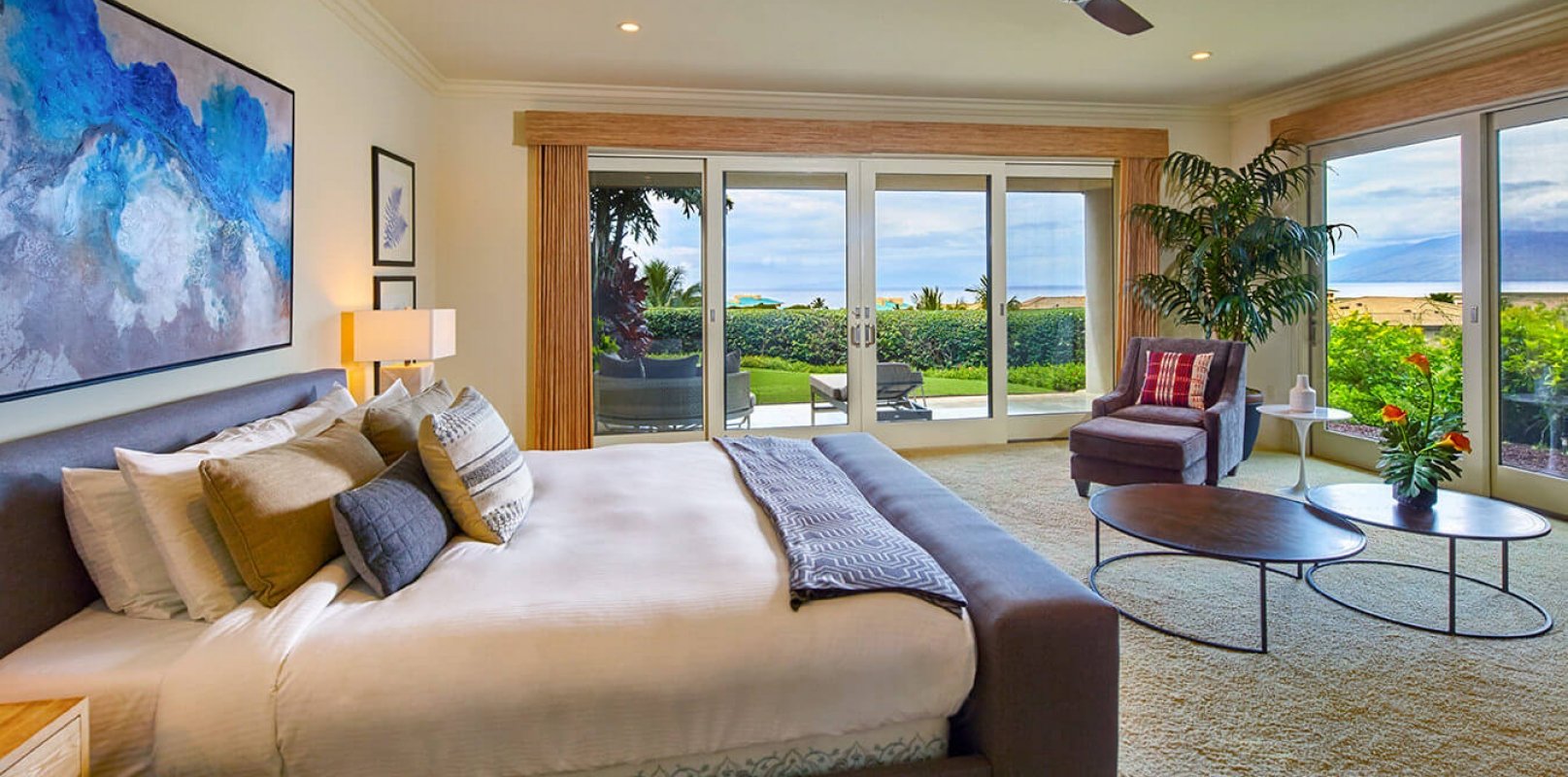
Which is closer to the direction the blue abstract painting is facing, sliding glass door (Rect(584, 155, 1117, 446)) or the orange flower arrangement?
the orange flower arrangement

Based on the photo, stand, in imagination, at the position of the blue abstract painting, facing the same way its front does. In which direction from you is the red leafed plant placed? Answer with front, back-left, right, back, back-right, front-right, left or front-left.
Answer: left

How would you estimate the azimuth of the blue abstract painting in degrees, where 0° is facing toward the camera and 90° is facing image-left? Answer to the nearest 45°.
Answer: approximately 315°

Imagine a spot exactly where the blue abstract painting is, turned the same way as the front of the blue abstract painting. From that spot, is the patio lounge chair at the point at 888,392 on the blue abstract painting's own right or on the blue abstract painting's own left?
on the blue abstract painting's own left

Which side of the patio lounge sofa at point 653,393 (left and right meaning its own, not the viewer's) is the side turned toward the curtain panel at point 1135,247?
right

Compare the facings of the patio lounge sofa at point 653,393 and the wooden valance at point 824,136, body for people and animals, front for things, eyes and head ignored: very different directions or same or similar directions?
very different directions

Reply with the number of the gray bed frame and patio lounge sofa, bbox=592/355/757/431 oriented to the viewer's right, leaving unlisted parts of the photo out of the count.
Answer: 1

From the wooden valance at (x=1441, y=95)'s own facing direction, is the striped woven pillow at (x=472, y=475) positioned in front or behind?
in front

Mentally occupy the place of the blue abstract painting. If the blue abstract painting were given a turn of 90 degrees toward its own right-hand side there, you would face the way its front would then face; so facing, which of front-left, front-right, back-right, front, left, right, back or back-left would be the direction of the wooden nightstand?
front-left

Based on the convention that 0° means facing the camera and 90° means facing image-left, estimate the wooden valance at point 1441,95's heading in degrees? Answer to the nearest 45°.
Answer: approximately 45°

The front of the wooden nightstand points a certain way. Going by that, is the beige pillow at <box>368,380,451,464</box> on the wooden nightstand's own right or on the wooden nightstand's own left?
on the wooden nightstand's own left

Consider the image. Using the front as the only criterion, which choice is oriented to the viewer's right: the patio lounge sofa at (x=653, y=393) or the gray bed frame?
the gray bed frame

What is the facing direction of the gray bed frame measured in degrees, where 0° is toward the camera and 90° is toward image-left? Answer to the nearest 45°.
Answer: approximately 270°

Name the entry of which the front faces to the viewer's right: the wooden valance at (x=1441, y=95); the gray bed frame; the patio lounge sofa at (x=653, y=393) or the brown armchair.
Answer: the gray bed frame

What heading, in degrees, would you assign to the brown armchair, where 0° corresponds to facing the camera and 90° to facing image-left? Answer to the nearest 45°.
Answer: approximately 45°

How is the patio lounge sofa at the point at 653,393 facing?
away from the camera

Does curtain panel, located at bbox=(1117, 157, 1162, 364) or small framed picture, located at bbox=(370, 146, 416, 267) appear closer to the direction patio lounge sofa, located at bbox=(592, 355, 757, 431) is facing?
the curtain panel
